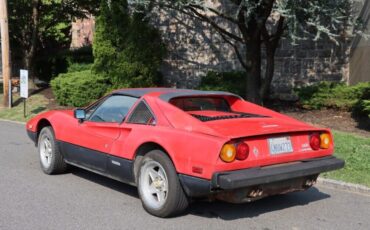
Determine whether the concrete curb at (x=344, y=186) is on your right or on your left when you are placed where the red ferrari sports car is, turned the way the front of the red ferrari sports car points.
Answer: on your right

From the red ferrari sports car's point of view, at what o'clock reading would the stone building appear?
The stone building is roughly at 2 o'clock from the red ferrari sports car.

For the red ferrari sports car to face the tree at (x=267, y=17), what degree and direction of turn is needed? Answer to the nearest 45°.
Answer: approximately 45° to its right

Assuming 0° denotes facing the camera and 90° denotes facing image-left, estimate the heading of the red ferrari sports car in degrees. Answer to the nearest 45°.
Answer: approximately 135°

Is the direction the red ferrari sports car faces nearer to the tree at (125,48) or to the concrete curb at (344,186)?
the tree

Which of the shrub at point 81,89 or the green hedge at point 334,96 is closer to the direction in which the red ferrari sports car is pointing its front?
the shrub

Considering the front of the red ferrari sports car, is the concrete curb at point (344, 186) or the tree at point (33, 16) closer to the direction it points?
the tree

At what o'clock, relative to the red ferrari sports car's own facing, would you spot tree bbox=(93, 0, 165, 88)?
The tree is roughly at 1 o'clock from the red ferrari sports car.

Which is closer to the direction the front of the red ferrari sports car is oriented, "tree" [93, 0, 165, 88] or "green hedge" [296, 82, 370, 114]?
the tree

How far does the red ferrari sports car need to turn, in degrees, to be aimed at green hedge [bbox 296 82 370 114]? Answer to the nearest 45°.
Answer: approximately 90° to its right

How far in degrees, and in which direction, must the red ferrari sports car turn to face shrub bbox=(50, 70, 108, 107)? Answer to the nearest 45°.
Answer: approximately 45° to its right
